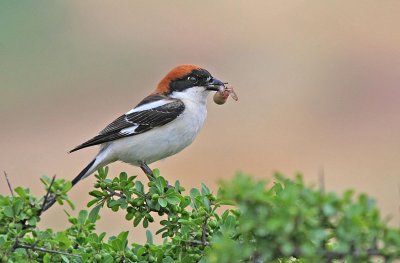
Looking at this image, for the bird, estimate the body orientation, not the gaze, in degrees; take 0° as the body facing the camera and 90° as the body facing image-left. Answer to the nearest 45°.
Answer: approximately 270°
